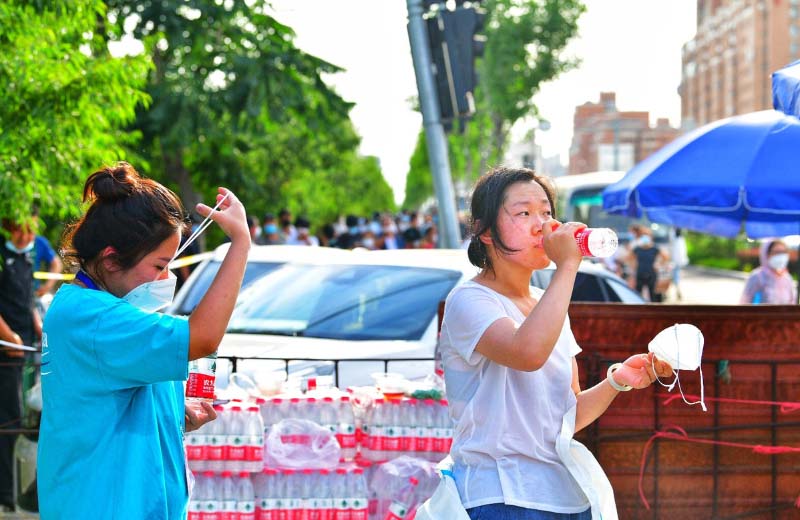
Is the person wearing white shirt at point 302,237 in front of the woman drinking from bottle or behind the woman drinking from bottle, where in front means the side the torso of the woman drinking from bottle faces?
behind

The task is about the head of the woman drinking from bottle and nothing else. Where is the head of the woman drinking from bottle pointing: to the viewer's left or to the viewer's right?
to the viewer's right

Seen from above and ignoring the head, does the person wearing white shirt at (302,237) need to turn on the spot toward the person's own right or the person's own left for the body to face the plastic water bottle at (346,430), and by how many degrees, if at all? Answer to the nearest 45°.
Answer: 0° — they already face it

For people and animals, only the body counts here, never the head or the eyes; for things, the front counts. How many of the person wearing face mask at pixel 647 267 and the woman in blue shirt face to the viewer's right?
1

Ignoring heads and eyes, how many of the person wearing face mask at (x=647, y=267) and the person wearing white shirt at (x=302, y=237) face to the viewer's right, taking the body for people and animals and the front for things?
0

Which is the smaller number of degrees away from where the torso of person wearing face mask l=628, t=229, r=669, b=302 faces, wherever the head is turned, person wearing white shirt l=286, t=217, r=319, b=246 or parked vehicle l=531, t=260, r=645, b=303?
the parked vehicle

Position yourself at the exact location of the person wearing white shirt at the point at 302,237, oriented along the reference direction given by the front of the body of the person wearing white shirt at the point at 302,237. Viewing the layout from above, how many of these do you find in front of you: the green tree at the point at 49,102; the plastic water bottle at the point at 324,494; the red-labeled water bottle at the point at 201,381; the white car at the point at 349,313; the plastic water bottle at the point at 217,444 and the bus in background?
5

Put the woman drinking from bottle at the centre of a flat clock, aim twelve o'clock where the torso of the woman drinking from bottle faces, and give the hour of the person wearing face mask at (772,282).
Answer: The person wearing face mask is roughly at 8 o'clock from the woman drinking from bottle.

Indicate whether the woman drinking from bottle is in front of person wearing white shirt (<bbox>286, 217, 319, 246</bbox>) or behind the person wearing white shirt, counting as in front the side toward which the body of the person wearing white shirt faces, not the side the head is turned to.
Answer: in front

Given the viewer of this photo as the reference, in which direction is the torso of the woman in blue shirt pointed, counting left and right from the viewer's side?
facing to the right of the viewer
